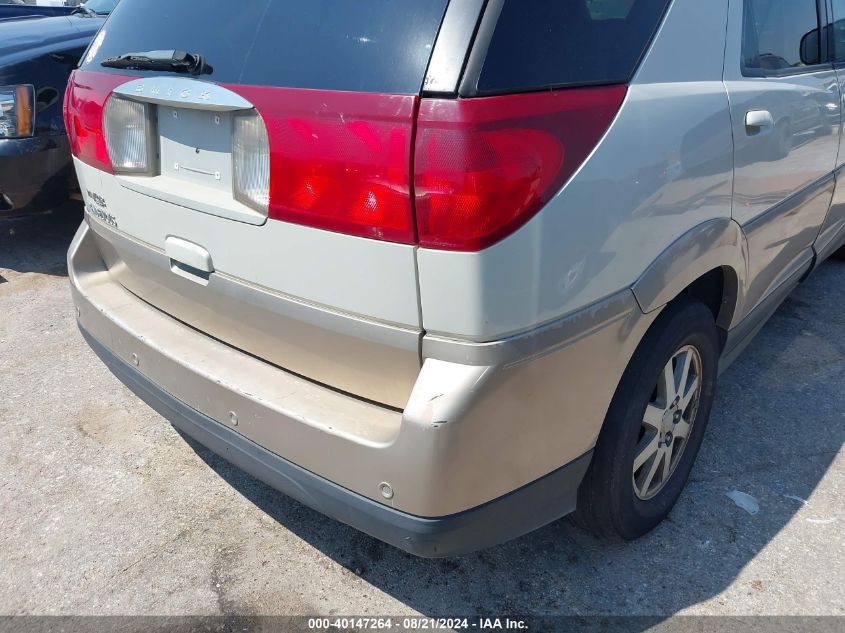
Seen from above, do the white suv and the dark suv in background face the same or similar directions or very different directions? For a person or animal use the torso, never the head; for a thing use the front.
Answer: very different directions

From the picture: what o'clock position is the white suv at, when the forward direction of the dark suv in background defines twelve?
The white suv is roughly at 10 o'clock from the dark suv in background.

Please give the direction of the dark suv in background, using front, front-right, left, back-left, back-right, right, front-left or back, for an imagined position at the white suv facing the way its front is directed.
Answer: left

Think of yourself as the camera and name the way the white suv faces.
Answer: facing away from the viewer and to the right of the viewer

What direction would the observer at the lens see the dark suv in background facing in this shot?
facing the viewer and to the left of the viewer
